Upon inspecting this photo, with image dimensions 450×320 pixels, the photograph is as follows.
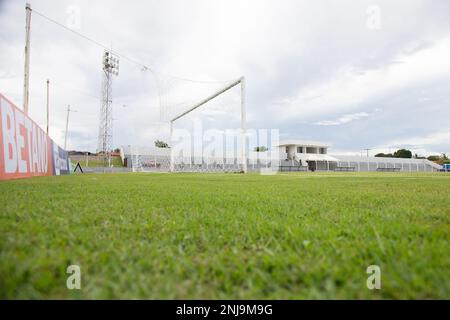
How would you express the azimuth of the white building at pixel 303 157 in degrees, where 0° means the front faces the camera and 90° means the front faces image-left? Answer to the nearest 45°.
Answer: approximately 0°

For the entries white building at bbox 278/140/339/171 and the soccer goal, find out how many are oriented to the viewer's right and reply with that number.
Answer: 1

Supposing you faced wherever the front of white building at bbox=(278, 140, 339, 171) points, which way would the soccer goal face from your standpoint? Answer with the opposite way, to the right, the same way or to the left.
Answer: to the left

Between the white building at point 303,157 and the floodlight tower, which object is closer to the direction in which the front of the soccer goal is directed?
the white building

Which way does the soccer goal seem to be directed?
to the viewer's right

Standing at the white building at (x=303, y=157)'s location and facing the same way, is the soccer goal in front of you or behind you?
in front

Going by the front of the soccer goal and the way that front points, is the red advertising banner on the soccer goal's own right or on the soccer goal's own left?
on the soccer goal's own right

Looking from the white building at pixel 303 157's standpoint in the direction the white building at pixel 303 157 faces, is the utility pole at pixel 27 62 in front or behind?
in front
